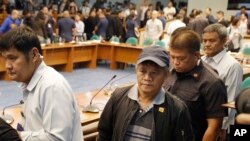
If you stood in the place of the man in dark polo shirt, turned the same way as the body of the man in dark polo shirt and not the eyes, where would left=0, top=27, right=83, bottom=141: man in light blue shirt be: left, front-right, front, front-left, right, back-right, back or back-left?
front

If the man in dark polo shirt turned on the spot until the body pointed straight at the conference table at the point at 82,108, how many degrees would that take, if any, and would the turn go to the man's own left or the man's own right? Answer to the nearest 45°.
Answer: approximately 90° to the man's own right

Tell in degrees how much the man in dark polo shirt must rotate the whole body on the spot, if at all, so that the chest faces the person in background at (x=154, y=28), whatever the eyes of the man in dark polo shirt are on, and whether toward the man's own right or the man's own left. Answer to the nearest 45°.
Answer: approximately 135° to the man's own right

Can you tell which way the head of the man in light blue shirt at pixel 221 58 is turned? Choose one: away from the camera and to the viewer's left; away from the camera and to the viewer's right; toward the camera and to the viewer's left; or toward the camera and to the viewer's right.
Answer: toward the camera and to the viewer's left
